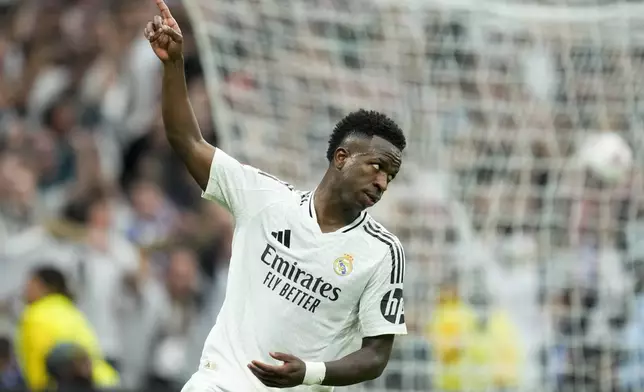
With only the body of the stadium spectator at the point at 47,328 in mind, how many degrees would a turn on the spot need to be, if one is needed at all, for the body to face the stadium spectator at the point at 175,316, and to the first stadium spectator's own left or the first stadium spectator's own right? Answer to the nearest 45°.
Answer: approximately 135° to the first stadium spectator's own right

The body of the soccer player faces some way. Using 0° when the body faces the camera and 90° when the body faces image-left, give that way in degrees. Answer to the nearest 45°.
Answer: approximately 0°

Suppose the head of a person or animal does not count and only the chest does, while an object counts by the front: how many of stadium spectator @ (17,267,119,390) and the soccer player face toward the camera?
1

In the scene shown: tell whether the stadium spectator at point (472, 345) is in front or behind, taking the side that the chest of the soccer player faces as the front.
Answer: behind
